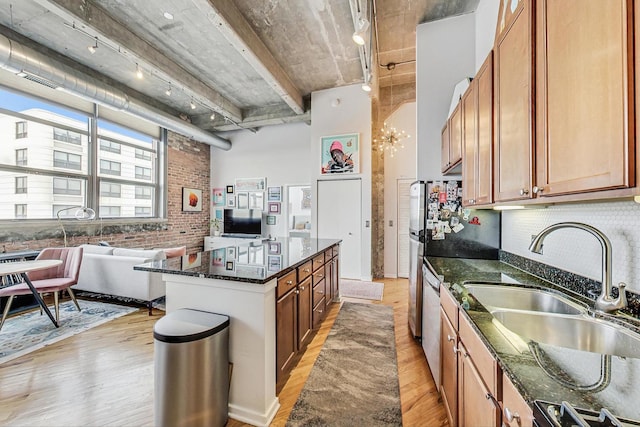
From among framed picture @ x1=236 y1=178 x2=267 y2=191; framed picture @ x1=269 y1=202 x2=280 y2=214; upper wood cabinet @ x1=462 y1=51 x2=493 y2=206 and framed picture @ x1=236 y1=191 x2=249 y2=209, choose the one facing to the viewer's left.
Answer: the upper wood cabinet

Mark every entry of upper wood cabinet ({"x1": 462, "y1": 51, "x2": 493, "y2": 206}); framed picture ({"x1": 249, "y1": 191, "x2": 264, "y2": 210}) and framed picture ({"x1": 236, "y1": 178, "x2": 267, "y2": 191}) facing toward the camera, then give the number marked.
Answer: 2

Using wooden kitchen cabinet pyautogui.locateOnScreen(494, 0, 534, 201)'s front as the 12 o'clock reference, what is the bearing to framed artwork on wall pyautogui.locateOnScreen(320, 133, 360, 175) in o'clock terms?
The framed artwork on wall is roughly at 3 o'clock from the wooden kitchen cabinet.

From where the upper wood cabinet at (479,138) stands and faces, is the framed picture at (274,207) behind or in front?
in front

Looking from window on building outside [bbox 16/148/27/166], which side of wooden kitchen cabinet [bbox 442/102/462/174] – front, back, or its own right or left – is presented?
front

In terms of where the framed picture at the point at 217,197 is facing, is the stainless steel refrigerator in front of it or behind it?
in front

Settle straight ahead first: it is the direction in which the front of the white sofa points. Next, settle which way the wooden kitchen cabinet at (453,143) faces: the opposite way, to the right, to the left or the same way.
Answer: to the left

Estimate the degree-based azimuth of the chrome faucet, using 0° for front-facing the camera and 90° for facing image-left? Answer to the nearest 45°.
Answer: approximately 90°

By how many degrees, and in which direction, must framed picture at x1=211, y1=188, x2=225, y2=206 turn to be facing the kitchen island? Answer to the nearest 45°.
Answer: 0° — it already faces it

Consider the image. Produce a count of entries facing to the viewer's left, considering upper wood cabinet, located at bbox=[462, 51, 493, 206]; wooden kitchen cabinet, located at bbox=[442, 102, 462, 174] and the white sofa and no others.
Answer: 2

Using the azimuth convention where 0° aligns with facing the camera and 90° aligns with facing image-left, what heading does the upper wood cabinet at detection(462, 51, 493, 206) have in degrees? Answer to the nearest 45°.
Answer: approximately 90°
